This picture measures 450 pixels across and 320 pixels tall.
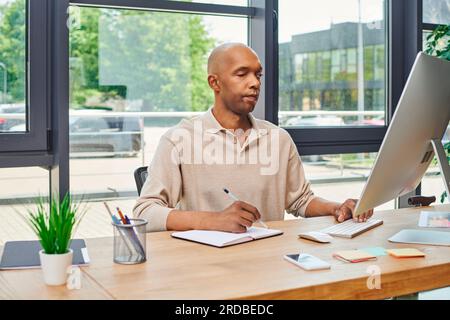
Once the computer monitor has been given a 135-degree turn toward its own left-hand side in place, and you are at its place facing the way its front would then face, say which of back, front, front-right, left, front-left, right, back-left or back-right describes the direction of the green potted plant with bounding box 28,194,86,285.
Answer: front-right

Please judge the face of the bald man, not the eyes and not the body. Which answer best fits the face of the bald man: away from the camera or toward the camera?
toward the camera

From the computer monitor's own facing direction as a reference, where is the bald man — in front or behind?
in front

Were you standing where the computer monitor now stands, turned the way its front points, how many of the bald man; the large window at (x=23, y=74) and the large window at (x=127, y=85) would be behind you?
0

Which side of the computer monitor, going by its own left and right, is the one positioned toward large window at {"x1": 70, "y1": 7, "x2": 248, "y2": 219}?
front

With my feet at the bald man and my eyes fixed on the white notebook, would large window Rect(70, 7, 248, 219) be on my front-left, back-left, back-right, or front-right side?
back-right

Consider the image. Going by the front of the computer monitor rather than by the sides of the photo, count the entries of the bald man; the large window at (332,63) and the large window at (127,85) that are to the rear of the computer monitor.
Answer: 0

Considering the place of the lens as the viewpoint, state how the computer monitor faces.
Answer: facing away from the viewer and to the left of the viewer

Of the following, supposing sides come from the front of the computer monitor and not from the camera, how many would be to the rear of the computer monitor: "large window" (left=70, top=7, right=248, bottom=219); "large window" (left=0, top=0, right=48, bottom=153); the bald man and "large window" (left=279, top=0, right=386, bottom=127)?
0
